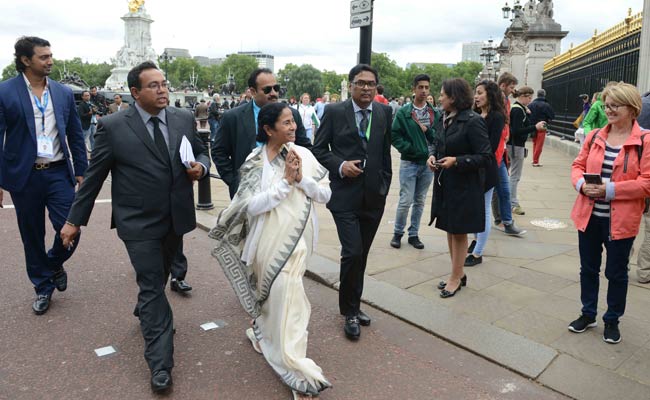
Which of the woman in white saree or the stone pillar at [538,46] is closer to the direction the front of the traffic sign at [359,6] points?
the woman in white saree

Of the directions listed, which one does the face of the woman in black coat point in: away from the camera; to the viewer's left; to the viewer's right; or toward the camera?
to the viewer's left

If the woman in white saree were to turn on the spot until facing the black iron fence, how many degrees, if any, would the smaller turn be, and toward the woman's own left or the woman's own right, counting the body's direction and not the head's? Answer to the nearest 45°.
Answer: approximately 90° to the woman's own left

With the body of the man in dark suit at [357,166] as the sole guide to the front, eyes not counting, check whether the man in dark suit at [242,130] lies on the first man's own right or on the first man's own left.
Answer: on the first man's own right

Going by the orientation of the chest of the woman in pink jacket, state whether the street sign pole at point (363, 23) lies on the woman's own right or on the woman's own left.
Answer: on the woman's own right

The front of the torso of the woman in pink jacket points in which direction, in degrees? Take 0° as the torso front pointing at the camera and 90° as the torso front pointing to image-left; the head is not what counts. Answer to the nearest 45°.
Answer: approximately 45°

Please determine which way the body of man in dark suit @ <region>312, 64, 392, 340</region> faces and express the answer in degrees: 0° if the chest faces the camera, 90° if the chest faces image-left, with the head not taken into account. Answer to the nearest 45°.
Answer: approximately 0°
